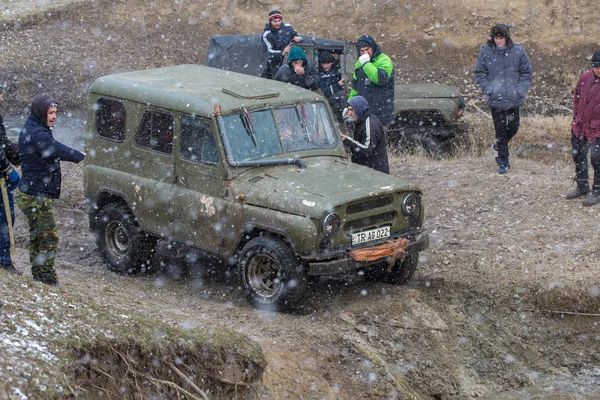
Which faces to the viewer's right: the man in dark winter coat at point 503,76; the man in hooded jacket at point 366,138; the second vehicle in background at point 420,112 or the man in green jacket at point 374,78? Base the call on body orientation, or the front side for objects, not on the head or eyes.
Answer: the second vehicle in background

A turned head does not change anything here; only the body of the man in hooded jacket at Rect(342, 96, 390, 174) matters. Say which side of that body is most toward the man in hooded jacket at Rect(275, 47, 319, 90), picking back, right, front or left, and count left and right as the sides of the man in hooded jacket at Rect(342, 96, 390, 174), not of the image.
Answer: right

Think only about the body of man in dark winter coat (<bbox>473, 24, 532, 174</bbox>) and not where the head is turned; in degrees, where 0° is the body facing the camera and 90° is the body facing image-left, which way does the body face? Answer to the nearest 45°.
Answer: approximately 0°

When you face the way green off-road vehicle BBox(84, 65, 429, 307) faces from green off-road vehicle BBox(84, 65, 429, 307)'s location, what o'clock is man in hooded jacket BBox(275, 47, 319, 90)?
The man in hooded jacket is roughly at 8 o'clock from the green off-road vehicle.

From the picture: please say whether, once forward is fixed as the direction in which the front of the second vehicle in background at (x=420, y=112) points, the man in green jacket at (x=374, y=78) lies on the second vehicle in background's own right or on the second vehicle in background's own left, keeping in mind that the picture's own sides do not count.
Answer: on the second vehicle in background's own right

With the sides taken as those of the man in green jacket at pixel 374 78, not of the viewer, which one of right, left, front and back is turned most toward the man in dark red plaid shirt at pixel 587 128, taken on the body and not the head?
left

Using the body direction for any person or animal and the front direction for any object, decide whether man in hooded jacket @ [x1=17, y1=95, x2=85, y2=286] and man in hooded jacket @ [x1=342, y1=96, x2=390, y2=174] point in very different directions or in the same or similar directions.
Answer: very different directions

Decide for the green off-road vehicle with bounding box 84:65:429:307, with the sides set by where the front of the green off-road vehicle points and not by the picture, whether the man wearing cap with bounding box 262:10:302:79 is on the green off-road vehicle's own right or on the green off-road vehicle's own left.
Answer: on the green off-road vehicle's own left

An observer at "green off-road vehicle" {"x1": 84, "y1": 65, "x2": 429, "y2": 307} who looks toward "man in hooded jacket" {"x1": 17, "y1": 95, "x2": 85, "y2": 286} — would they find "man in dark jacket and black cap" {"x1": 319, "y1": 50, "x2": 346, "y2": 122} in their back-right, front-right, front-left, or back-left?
back-right

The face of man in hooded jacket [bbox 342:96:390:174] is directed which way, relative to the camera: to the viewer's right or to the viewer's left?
to the viewer's left

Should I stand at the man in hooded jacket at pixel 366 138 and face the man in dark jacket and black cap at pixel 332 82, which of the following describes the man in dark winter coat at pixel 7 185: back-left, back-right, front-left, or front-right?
back-left

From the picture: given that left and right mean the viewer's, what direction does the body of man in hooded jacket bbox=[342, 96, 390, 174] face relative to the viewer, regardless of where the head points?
facing to the left of the viewer

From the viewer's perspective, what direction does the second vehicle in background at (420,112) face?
to the viewer's right

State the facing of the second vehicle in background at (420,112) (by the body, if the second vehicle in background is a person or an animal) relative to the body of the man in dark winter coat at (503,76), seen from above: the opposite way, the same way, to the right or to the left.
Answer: to the left

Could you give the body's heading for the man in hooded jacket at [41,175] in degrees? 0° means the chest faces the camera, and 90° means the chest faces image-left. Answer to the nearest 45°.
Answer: approximately 270°
